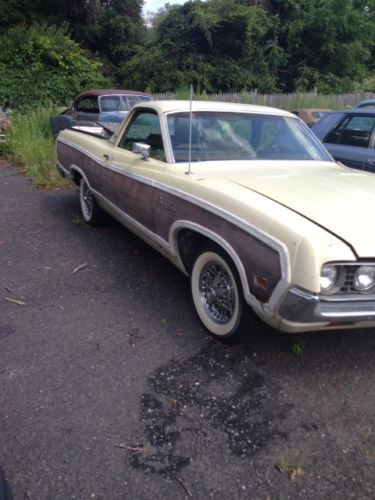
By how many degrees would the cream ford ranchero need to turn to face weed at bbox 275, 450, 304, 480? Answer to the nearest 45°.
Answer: approximately 45° to its right

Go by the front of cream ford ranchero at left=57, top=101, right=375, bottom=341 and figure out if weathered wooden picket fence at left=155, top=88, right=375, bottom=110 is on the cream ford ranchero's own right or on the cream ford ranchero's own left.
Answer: on the cream ford ranchero's own left

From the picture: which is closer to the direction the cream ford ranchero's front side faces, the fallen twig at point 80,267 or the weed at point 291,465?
the weed

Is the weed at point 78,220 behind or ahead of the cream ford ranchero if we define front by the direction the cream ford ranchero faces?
behind

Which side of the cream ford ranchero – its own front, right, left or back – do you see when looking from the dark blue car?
left

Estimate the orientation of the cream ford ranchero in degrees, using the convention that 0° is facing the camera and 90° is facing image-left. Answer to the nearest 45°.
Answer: approximately 315°

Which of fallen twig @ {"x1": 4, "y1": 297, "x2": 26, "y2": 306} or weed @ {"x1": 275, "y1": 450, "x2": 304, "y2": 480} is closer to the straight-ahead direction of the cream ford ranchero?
the weed
